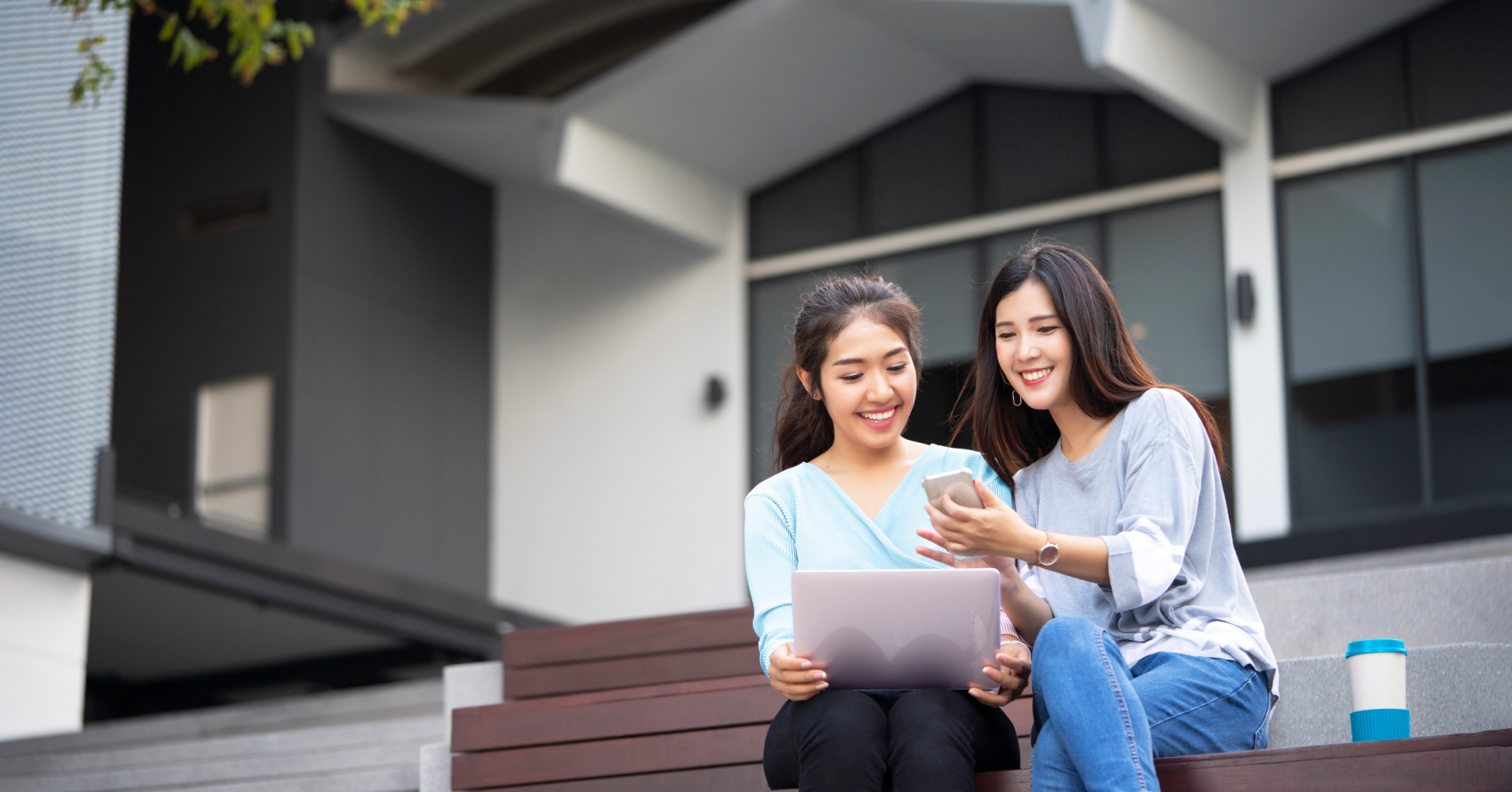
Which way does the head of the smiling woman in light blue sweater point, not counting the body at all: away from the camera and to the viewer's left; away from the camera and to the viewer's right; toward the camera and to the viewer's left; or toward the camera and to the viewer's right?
toward the camera and to the viewer's right

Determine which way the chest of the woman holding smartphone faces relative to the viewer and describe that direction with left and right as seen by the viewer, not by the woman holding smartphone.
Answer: facing the viewer and to the left of the viewer

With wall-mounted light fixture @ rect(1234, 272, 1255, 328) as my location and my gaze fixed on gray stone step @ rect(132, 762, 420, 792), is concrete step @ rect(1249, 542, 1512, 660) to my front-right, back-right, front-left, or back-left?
front-left

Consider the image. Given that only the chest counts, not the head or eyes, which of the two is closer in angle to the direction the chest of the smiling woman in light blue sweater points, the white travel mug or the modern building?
the white travel mug

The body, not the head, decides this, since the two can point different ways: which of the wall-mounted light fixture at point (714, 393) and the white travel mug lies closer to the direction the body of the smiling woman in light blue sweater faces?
the white travel mug

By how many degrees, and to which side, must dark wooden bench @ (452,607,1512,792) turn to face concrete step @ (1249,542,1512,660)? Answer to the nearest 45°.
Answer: approximately 90° to its left

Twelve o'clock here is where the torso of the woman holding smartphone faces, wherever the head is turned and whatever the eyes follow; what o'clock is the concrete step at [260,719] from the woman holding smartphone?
The concrete step is roughly at 3 o'clock from the woman holding smartphone.

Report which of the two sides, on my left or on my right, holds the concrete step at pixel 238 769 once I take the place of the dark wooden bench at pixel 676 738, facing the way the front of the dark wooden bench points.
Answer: on my right

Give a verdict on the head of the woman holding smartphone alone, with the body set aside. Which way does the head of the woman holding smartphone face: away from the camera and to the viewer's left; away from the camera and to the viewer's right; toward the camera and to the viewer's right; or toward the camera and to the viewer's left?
toward the camera and to the viewer's left

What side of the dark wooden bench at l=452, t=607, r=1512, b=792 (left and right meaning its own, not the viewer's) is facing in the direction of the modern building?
back

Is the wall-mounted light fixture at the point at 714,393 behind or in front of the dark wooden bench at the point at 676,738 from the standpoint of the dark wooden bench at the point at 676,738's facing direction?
behind

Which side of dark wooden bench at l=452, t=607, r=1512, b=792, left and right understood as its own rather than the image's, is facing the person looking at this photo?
front

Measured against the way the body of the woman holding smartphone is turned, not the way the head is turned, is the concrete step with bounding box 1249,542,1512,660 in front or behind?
behind

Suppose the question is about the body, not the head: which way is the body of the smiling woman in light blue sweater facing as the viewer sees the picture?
toward the camera

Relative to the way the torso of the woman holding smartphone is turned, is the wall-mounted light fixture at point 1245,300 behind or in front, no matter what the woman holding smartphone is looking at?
behind
